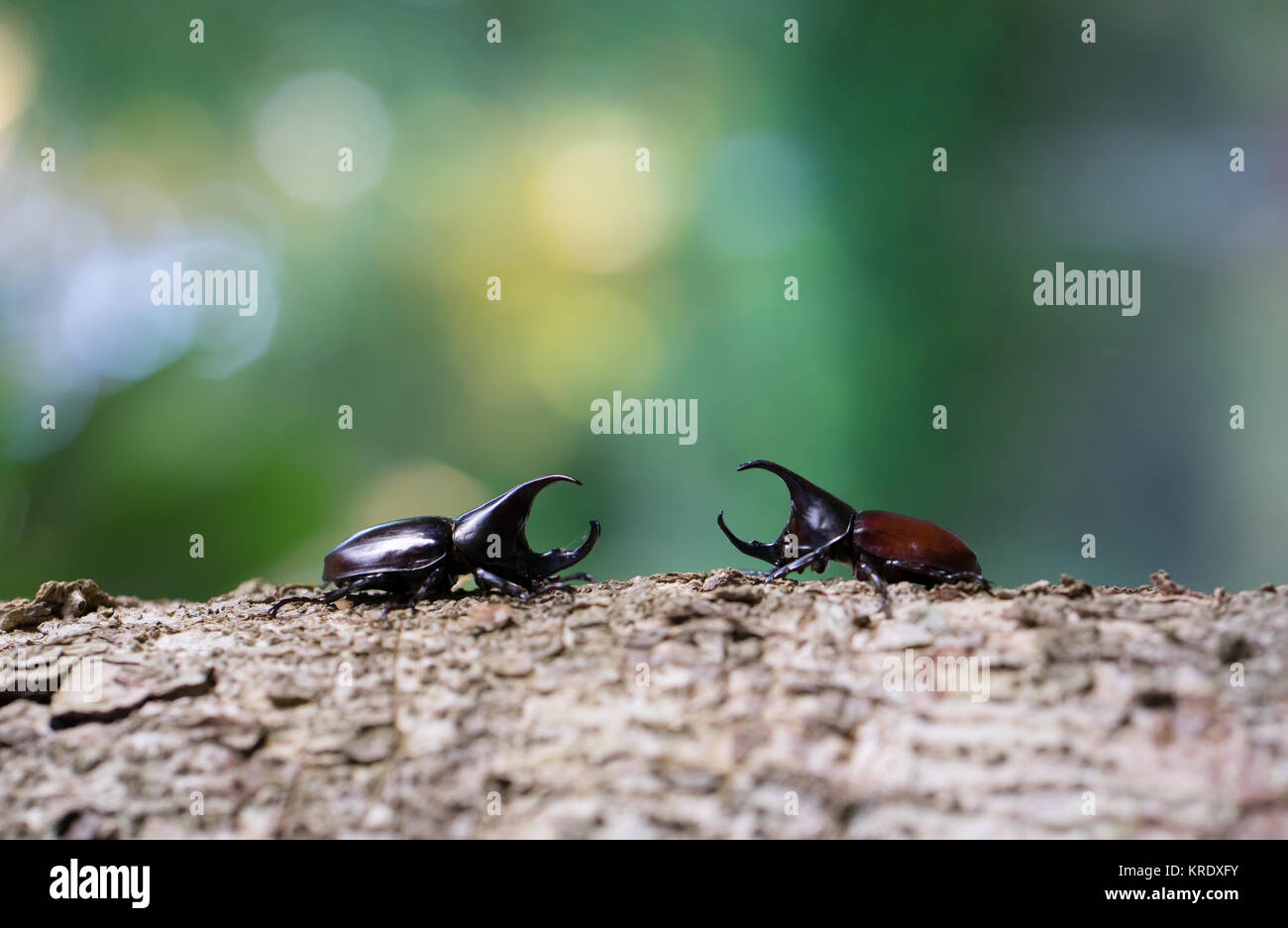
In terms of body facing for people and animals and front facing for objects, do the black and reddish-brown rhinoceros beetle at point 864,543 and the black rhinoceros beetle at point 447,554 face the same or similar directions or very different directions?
very different directions

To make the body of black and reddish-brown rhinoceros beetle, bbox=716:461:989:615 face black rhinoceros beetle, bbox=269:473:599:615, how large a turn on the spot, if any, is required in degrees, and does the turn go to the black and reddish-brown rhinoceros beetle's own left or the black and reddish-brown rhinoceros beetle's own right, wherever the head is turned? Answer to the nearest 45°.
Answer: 0° — it already faces it

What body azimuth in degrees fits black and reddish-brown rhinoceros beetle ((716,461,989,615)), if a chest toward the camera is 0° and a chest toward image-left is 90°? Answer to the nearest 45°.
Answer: approximately 90°

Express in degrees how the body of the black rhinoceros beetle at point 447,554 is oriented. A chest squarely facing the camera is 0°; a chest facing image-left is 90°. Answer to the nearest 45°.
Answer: approximately 270°

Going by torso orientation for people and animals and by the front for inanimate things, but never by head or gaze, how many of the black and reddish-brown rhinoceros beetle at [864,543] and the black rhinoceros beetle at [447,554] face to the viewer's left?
1

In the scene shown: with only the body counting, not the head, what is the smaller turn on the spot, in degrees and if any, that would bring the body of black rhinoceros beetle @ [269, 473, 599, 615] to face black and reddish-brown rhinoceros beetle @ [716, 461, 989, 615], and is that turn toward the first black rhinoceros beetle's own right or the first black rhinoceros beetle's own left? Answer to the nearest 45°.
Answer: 0° — it already faces it
